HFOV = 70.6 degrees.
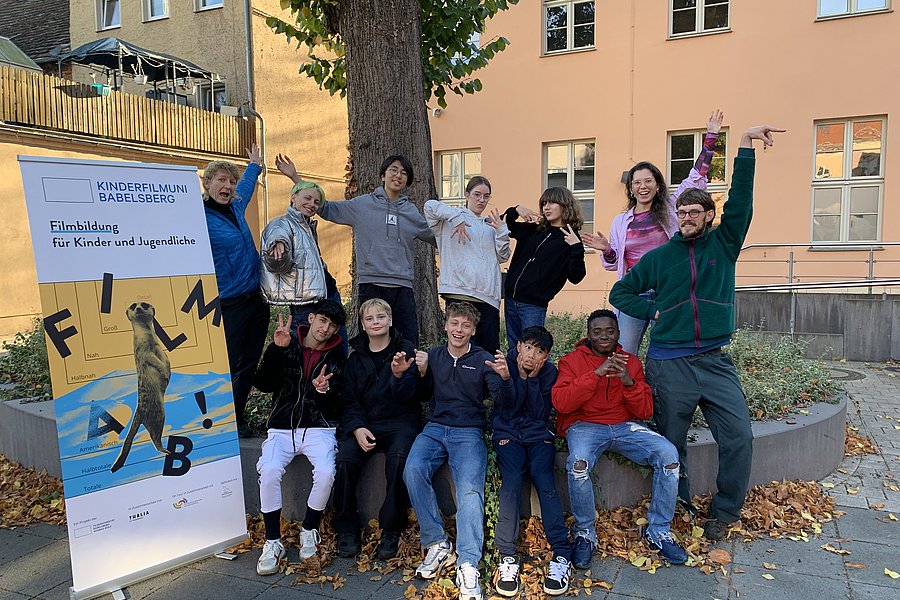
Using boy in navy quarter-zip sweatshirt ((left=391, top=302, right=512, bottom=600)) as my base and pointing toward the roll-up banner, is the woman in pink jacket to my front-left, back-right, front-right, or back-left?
back-right

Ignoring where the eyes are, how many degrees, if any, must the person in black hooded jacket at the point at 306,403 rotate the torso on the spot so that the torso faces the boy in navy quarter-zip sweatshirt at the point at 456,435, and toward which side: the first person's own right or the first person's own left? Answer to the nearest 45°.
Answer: approximately 45° to the first person's own left

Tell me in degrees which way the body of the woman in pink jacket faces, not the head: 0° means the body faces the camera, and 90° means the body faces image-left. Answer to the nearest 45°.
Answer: approximately 0°

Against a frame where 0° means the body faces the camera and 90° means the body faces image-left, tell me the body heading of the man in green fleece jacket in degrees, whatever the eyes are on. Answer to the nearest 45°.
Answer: approximately 0°

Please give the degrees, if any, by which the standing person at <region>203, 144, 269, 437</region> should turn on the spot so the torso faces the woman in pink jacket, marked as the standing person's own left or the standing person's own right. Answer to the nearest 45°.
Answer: approximately 45° to the standing person's own left

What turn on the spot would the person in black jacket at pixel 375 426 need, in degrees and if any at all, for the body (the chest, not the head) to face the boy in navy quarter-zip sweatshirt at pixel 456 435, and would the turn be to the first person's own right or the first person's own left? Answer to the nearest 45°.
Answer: approximately 45° to the first person's own left
